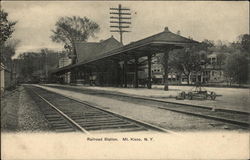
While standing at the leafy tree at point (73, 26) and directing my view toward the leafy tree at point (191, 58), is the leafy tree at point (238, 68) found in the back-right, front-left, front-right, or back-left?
front-right

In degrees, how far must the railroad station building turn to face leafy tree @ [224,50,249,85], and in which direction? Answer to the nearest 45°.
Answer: approximately 135° to its left

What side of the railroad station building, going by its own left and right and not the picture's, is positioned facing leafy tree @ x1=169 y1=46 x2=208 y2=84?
back

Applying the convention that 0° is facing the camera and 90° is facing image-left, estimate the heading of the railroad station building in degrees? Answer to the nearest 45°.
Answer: approximately 45°
